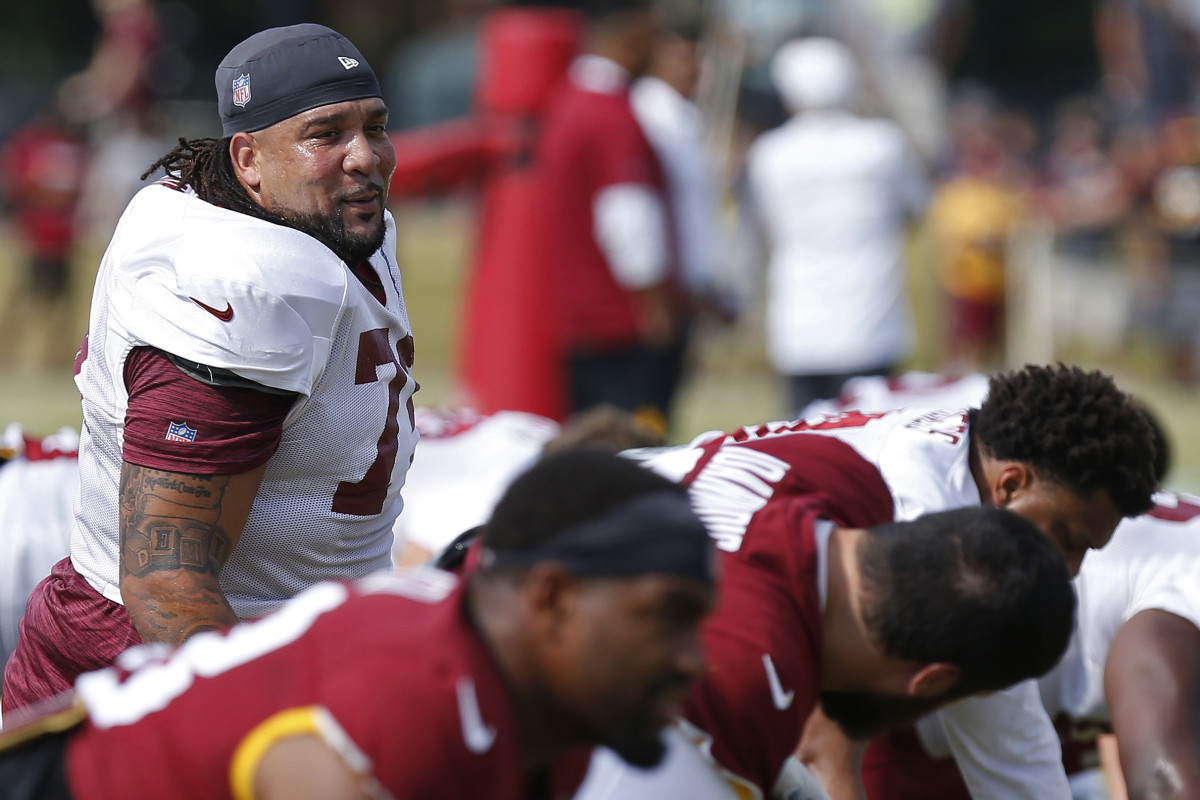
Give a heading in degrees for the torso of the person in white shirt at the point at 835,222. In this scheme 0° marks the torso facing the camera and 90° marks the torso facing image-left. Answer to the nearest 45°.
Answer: approximately 180°

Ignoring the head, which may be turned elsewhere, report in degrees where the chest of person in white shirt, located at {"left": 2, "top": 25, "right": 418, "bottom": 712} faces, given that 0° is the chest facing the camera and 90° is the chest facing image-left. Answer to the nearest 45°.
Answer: approximately 315°

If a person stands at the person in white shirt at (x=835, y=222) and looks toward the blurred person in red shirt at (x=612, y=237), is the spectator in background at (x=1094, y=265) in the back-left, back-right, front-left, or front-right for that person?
back-right

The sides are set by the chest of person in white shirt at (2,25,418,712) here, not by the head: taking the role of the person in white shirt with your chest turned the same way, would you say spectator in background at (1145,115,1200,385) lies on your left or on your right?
on your left

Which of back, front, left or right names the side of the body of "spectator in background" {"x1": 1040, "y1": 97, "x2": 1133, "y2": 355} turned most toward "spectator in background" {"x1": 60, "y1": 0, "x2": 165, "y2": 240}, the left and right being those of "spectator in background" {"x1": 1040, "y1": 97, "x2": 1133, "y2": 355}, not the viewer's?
right

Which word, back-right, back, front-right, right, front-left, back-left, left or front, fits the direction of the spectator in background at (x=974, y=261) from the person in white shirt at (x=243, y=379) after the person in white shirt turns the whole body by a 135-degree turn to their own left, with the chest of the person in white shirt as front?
front-right

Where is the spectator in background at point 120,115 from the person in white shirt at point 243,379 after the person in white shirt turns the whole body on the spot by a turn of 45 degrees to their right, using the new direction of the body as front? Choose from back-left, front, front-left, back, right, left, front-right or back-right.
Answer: back

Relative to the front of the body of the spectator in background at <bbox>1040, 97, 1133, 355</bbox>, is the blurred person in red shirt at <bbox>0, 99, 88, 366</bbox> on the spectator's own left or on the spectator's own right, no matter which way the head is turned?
on the spectator's own right

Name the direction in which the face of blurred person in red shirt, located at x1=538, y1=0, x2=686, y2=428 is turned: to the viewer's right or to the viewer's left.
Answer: to the viewer's right

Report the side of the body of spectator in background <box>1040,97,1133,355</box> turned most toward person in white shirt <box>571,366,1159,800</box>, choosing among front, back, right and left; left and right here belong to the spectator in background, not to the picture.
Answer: front

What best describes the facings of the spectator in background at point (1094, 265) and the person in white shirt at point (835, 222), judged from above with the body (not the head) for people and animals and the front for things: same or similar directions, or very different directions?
very different directions

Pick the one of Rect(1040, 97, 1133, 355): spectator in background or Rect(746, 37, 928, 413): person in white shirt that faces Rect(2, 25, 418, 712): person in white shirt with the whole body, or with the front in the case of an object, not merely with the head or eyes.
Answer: the spectator in background
